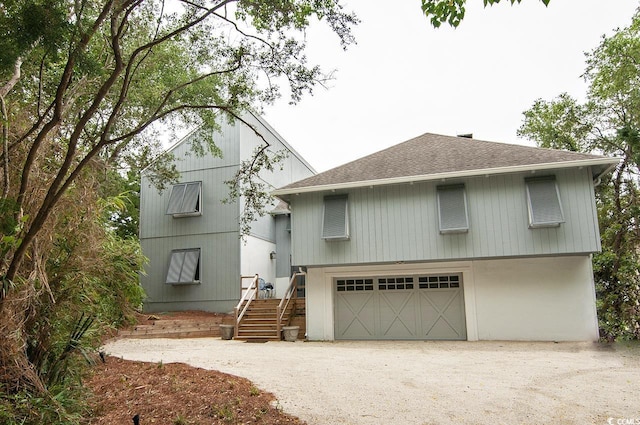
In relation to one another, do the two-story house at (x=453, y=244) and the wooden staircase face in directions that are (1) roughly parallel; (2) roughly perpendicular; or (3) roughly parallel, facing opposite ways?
roughly parallel

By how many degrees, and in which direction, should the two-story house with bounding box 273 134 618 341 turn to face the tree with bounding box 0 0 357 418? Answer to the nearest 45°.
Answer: approximately 45° to its right

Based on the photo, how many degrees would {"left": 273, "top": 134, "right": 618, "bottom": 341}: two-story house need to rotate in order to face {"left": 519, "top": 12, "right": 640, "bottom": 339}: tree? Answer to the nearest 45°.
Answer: approximately 90° to its left

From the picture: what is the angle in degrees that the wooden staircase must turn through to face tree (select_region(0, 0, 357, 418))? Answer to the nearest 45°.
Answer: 0° — it already faces it

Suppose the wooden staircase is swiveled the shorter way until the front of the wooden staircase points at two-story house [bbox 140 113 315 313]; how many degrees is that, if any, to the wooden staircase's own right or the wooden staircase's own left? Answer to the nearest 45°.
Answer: approximately 135° to the wooden staircase's own right

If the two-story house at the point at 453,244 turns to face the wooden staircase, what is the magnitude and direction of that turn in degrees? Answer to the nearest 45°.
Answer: approximately 90° to its right

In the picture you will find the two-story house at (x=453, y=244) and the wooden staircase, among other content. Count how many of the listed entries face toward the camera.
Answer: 2

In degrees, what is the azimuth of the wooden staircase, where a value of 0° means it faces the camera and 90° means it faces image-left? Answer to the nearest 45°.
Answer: approximately 0°

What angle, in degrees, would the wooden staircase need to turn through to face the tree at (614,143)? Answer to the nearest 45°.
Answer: approximately 90° to its left

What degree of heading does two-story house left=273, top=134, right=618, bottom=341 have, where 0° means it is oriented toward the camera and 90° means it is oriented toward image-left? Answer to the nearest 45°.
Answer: approximately 0°

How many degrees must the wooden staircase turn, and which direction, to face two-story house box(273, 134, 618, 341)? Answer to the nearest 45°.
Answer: approximately 45° to its left
